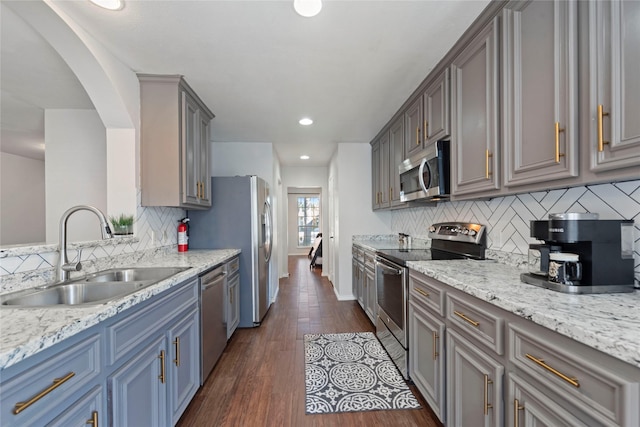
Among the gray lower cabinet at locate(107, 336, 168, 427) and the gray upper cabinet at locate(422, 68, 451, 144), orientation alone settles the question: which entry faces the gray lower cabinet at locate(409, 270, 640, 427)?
the gray lower cabinet at locate(107, 336, 168, 427)

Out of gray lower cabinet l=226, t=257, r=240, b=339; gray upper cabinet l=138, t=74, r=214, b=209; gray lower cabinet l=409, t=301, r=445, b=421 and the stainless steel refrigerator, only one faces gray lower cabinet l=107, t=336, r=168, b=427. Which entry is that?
gray lower cabinet l=409, t=301, r=445, b=421

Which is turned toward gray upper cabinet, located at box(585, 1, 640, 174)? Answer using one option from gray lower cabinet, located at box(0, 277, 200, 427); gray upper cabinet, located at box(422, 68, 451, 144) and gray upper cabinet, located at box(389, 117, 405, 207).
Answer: the gray lower cabinet

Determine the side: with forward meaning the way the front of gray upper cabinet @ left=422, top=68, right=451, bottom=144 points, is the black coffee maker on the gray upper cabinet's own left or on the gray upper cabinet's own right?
on the gray upper cabinet's own left

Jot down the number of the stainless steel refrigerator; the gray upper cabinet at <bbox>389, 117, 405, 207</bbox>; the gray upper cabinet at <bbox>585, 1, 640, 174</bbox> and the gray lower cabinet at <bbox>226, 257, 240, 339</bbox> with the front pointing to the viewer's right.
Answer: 2

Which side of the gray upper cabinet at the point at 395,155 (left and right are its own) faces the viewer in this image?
left

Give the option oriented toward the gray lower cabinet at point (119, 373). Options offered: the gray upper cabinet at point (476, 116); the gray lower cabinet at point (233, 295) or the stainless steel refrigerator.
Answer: the gray upper cabinet

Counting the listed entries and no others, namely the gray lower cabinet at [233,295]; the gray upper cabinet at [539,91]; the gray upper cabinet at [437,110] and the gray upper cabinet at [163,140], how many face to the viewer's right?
2

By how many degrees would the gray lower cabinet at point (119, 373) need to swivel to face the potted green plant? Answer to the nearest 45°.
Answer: approximately 135° to its left
